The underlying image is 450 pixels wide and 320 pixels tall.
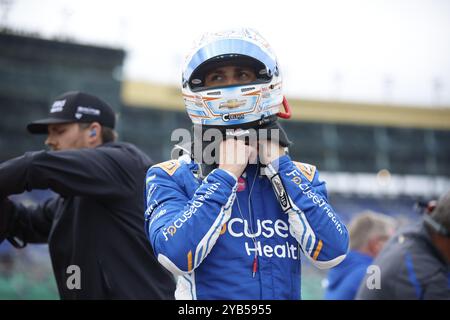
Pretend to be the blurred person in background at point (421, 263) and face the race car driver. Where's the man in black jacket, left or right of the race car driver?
right

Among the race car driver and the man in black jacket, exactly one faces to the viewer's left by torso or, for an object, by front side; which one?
the man in black jacket

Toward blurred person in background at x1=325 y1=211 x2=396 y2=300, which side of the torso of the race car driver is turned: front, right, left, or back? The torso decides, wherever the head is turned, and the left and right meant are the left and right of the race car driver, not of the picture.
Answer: back

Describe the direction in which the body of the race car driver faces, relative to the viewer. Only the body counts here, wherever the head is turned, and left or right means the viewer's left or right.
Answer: facing the viewer

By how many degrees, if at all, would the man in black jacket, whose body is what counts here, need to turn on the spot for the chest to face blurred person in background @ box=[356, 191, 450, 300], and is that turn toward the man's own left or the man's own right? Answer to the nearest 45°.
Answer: approximately 180°

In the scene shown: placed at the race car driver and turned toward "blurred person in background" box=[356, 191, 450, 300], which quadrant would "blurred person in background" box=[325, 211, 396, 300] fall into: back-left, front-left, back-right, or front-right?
front-left

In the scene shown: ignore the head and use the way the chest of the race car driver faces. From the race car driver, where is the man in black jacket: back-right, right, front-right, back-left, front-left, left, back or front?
back-right

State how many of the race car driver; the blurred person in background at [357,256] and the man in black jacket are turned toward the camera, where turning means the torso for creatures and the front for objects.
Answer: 1

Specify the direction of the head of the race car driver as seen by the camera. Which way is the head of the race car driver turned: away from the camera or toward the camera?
toward the camera

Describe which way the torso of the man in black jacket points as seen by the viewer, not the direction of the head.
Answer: to the viewer's left
